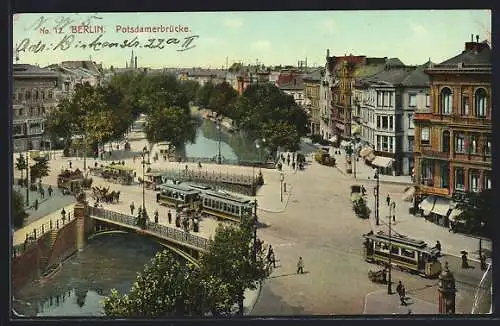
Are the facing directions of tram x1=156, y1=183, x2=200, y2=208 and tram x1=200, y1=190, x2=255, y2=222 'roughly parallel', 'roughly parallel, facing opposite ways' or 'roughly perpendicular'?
roughly parallel
